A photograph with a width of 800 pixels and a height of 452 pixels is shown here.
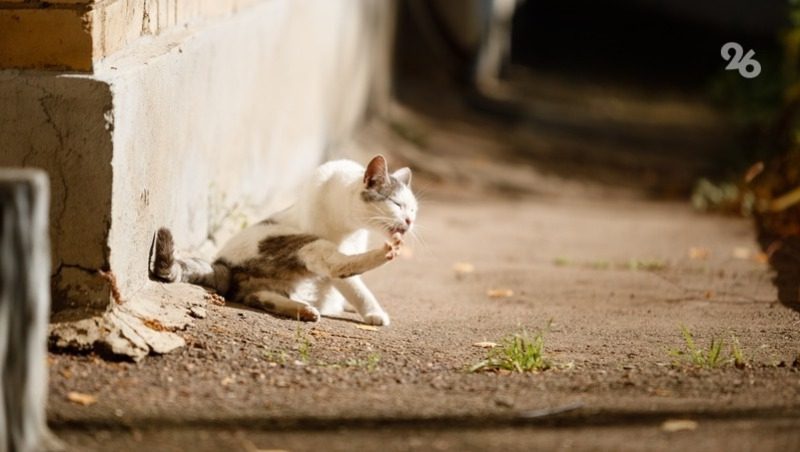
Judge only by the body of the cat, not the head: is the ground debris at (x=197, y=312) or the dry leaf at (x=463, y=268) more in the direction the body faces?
the dry leaf

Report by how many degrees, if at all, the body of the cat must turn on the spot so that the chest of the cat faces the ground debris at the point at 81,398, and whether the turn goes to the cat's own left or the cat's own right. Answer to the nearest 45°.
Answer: approximately 135° to the cat's own right

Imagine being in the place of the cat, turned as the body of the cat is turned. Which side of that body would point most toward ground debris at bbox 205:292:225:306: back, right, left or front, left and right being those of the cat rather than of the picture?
back

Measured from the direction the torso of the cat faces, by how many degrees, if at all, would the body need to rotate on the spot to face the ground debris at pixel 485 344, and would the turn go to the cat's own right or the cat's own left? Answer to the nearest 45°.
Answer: approximately 45° to the cat's own right

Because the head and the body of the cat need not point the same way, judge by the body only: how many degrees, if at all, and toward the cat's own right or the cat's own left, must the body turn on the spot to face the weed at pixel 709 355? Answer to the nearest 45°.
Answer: approximately 45° to the cat's own right

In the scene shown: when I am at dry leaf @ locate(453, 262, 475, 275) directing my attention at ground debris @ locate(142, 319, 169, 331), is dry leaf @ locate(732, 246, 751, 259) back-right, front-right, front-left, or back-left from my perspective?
back-left

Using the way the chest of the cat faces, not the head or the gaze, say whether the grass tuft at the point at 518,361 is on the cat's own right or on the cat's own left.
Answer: on the cat's own right

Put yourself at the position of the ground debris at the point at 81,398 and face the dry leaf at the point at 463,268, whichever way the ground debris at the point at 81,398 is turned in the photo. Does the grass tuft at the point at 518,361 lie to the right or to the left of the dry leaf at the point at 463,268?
right

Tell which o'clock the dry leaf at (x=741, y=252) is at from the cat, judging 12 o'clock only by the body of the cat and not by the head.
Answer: The dry leaf is roughly at 11 o'clock from the cat.

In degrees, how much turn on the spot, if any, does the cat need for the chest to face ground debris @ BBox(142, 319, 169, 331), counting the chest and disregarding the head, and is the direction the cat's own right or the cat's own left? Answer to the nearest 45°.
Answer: approximately 135° to the cat's own right

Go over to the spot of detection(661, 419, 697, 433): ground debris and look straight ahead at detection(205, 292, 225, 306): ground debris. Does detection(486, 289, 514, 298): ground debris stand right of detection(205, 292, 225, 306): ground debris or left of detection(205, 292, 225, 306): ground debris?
right

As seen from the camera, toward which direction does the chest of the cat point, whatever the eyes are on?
to the viewer's right

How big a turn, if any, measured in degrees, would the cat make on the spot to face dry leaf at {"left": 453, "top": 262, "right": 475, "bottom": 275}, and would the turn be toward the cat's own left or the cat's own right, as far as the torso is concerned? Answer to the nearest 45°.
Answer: approximately 45° to the cat's own left
